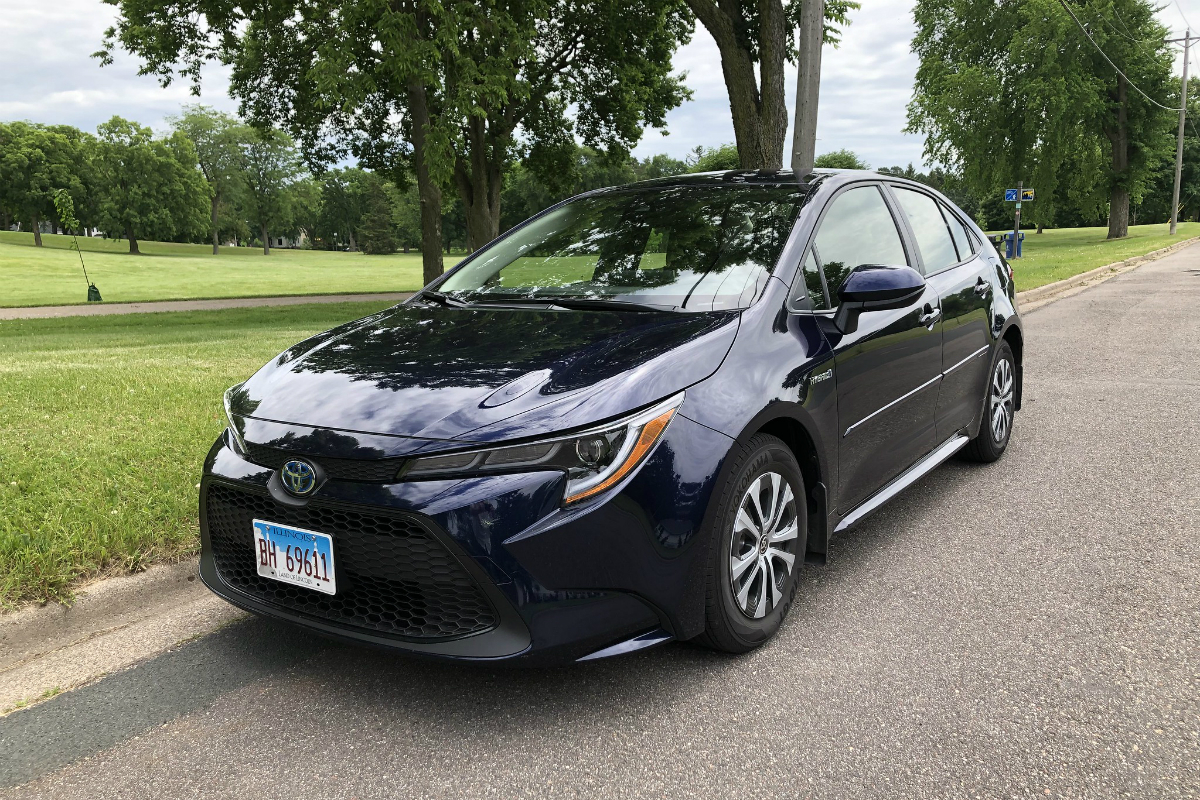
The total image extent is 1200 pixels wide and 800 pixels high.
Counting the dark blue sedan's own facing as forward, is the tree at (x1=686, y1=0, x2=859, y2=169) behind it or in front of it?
behind

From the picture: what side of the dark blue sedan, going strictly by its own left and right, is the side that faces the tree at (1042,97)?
back

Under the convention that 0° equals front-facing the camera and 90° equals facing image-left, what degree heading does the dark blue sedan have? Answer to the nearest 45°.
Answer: approximately 45°

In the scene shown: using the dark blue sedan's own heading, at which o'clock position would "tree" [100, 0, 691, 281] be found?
The tree is roughly at 4 o'clock from the dark blue sedan.

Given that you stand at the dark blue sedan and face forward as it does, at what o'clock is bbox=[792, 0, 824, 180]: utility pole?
The utility pole is roughly at 5 o'clock from the dark blue sedan.
